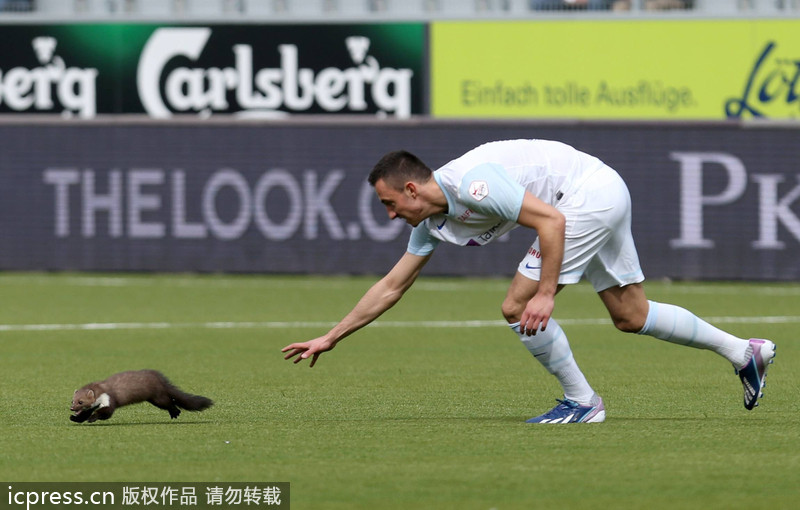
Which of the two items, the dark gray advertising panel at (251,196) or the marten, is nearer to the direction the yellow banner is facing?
the marten

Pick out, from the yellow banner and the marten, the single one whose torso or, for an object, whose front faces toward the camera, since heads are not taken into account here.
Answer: the yellow banner

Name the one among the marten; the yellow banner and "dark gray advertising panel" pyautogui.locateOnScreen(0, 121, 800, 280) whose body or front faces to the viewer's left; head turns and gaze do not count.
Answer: the marten

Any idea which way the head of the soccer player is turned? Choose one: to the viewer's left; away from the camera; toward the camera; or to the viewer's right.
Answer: to the viewer's left

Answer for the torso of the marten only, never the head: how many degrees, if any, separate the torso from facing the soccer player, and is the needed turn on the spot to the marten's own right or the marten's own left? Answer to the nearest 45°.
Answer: approximately 180°

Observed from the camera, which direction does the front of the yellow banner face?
facing the viewer

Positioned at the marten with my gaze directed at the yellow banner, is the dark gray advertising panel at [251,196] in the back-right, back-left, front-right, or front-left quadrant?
front-left

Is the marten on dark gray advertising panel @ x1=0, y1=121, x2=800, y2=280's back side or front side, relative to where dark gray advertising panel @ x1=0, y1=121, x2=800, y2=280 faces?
on the front side

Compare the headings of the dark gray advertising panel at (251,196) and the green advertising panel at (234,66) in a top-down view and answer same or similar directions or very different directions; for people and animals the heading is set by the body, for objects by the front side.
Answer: same or similar directions

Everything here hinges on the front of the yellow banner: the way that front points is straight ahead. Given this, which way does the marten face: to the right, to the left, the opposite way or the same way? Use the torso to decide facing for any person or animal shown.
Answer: to the right

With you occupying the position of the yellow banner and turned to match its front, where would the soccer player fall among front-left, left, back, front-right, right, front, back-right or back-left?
front

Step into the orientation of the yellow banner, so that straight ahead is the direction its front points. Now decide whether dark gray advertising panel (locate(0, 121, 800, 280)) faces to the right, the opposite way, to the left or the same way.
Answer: the same way

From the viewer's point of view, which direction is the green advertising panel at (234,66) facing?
toward the camera

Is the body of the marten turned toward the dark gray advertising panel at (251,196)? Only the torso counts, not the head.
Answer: no

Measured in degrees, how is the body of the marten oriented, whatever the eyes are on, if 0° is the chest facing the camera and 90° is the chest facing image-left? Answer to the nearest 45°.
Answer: approximately 90°

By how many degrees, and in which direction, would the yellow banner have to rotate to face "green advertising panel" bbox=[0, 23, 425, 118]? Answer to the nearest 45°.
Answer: approximately 90° to its right

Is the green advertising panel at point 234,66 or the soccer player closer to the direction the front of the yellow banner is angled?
the soccer player

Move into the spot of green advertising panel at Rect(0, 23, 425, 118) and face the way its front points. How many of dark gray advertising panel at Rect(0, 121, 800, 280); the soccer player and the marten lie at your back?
0
